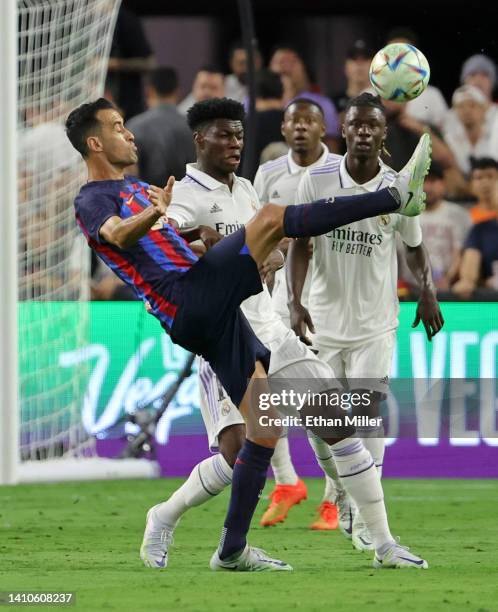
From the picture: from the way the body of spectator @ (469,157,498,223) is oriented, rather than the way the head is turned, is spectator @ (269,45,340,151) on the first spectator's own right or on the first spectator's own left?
on the first spectator's own right

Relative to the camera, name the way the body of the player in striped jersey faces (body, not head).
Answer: to the viewer's right

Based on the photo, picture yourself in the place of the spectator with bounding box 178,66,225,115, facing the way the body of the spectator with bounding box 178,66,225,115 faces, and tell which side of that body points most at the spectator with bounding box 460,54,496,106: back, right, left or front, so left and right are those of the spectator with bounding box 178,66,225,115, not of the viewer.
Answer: left

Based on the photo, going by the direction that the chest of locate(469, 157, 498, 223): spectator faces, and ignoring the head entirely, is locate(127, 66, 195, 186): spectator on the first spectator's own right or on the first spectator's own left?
on the first spectator's own right

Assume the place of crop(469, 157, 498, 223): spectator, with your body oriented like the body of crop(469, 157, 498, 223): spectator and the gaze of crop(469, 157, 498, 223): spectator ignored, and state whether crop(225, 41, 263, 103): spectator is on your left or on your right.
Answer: on your right

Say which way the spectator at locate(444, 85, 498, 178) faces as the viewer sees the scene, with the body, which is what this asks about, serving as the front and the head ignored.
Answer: toward the camera

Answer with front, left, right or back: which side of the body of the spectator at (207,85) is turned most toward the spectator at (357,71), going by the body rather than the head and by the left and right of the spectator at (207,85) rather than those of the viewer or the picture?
left

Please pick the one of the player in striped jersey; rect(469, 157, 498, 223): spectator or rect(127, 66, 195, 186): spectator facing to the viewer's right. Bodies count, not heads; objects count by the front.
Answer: the player in striped jersey

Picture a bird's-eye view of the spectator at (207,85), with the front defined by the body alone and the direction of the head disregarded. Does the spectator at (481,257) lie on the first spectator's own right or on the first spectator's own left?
on the first spectator's own left

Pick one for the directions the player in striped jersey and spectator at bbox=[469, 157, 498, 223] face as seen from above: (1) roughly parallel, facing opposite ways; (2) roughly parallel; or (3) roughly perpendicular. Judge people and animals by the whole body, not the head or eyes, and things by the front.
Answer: roughly perpendicular

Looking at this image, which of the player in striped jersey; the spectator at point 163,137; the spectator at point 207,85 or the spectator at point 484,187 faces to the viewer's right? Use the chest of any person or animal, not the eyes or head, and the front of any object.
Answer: the player in striped jersey

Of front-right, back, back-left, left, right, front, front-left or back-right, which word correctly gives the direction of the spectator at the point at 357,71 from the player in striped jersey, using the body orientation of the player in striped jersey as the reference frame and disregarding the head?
left

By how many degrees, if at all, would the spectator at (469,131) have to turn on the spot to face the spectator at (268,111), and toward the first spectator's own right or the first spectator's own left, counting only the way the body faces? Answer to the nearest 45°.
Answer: approximately 45° to the first spectator's own right

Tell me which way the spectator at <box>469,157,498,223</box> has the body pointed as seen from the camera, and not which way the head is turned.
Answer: toward the camera

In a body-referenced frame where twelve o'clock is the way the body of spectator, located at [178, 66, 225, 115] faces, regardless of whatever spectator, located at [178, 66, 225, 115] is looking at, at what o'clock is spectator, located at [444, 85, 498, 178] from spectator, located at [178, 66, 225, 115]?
spectator, located at [444, 85, 498, 178] is roughly at 9 o'clock from spectator, located at [178, 66, 225, 115].
